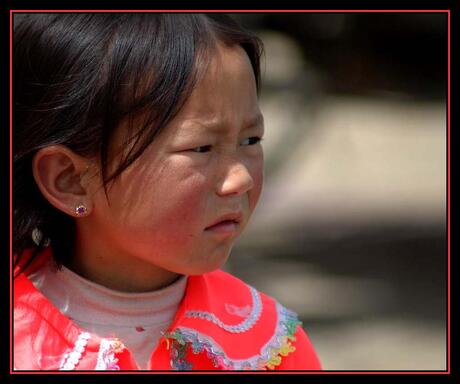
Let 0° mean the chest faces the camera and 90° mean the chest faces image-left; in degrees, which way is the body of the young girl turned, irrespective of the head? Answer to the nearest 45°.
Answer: approximately 315°
